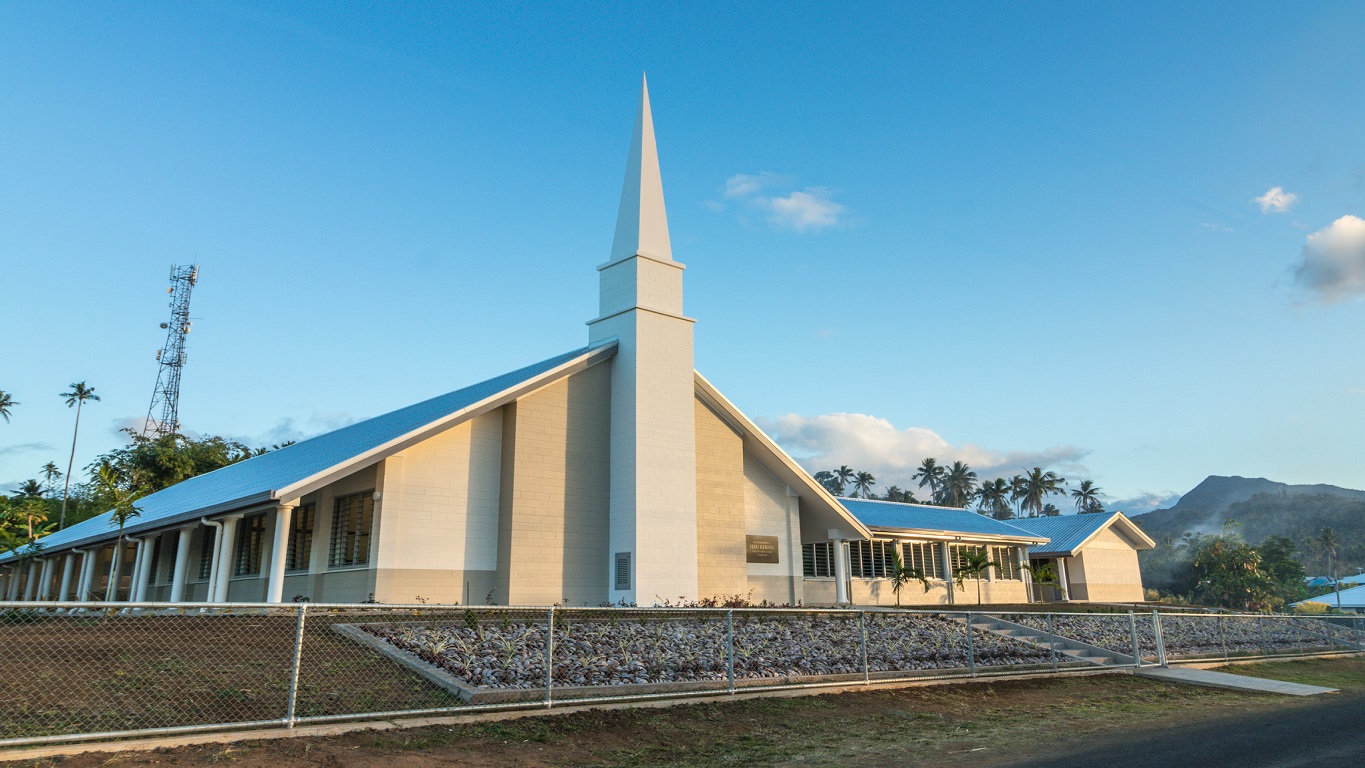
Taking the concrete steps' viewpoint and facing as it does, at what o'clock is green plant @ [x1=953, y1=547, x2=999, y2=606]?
The green plant is roughly at 7 o'clock from the concrete steps.

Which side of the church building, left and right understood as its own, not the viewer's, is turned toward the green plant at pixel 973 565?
left

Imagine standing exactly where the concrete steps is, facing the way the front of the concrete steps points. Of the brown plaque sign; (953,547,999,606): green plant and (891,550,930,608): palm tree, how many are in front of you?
0

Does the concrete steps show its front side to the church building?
no

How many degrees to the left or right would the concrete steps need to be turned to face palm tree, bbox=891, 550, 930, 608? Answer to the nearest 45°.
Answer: approximately 180°

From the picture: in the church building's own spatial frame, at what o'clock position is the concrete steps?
The concrete steps is roughly at 11 o'clock from the church building.

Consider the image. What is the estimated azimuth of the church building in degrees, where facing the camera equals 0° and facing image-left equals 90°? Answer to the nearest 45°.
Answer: approximately 315°

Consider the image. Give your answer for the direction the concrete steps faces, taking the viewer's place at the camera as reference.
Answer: facing the viewer and to the right of the viewer

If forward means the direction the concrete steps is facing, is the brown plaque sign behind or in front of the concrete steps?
behind

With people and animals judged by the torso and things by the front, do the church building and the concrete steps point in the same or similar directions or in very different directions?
same or similar directions

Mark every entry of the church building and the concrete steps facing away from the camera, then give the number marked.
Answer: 0

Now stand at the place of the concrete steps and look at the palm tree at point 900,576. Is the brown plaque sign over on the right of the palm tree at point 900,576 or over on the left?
left

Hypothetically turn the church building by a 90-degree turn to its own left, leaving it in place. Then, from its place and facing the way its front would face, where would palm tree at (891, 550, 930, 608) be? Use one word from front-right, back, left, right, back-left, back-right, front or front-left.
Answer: front
